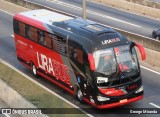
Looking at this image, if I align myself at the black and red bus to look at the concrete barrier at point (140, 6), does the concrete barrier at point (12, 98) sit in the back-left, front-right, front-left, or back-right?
back-left

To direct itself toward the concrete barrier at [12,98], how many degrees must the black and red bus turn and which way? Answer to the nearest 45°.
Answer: approximately 135° to its right

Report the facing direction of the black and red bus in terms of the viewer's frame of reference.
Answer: facing the viewer and to the right of the viewer

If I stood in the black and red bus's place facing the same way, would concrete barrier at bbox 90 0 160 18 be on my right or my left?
on my left
